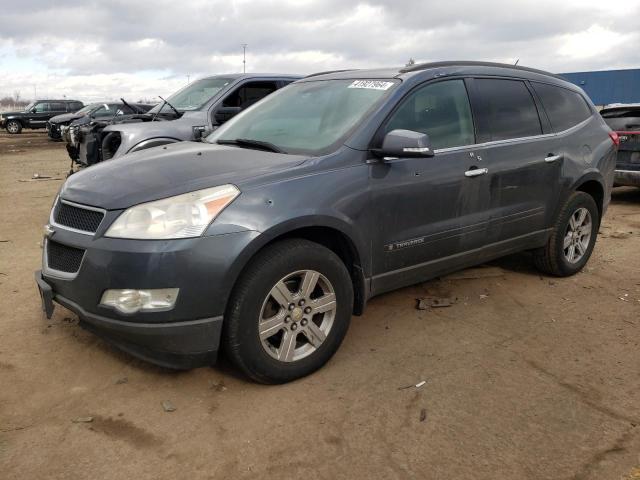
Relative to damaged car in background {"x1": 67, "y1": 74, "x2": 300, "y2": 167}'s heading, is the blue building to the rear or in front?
to the rear

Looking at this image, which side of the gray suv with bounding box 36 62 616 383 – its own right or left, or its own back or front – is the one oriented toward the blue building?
back

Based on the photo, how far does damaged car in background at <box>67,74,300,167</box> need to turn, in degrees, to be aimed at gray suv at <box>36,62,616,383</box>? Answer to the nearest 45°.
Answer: approximately 45° to its left

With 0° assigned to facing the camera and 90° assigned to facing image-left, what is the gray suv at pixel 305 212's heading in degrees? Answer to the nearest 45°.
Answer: approximately 45°

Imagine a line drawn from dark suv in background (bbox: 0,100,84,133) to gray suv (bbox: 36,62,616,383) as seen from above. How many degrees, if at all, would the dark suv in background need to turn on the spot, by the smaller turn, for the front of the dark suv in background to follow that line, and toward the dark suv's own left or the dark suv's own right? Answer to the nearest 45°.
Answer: approximately 90° to the dark suv's own left

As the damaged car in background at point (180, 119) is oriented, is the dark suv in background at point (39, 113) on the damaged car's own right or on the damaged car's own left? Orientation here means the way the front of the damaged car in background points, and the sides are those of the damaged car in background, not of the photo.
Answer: on the damaged car's own right

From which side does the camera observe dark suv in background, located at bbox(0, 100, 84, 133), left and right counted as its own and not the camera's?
left

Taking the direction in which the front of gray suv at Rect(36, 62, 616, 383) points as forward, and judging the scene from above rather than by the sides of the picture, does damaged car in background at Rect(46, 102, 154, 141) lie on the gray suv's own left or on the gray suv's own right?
on the gray suv's own right
